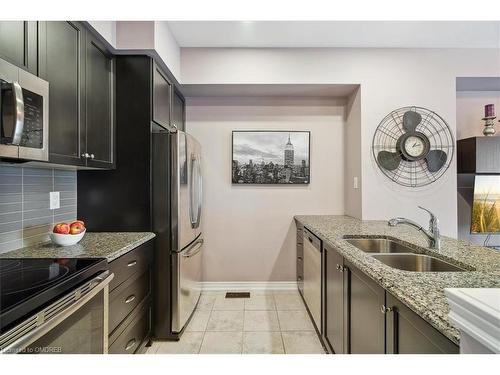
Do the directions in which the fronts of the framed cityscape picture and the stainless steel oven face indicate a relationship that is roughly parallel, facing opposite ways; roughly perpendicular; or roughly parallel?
roughly perpendicular

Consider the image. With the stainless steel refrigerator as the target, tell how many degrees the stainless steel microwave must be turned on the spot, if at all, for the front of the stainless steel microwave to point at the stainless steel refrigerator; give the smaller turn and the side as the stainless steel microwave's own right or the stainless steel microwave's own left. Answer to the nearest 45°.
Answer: approximately 90° to the stainless steel microwave's own left

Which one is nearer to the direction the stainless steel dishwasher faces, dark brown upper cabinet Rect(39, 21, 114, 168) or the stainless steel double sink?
the dark brown upper cabinet

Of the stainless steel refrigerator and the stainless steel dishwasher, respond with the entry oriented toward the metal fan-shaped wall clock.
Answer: the stainless steel refrigerator

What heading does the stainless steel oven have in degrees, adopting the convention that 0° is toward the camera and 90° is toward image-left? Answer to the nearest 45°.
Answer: approximately 315°

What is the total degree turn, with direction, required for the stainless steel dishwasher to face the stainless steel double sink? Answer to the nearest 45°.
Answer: approximately 135° to its left

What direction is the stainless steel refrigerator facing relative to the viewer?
to the viewer's right

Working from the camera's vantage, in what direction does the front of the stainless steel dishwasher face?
facing to the left of the viewer

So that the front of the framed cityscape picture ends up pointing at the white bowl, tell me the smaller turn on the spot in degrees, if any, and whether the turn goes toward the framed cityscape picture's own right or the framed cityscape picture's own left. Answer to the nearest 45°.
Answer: approximately 45° to the framed cityscape picture's own right

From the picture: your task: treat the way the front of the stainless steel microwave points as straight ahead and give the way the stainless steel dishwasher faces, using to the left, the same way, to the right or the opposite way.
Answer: the opposite way

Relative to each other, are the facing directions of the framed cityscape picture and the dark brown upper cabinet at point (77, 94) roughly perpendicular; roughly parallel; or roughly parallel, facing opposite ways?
roughly perpendicular
